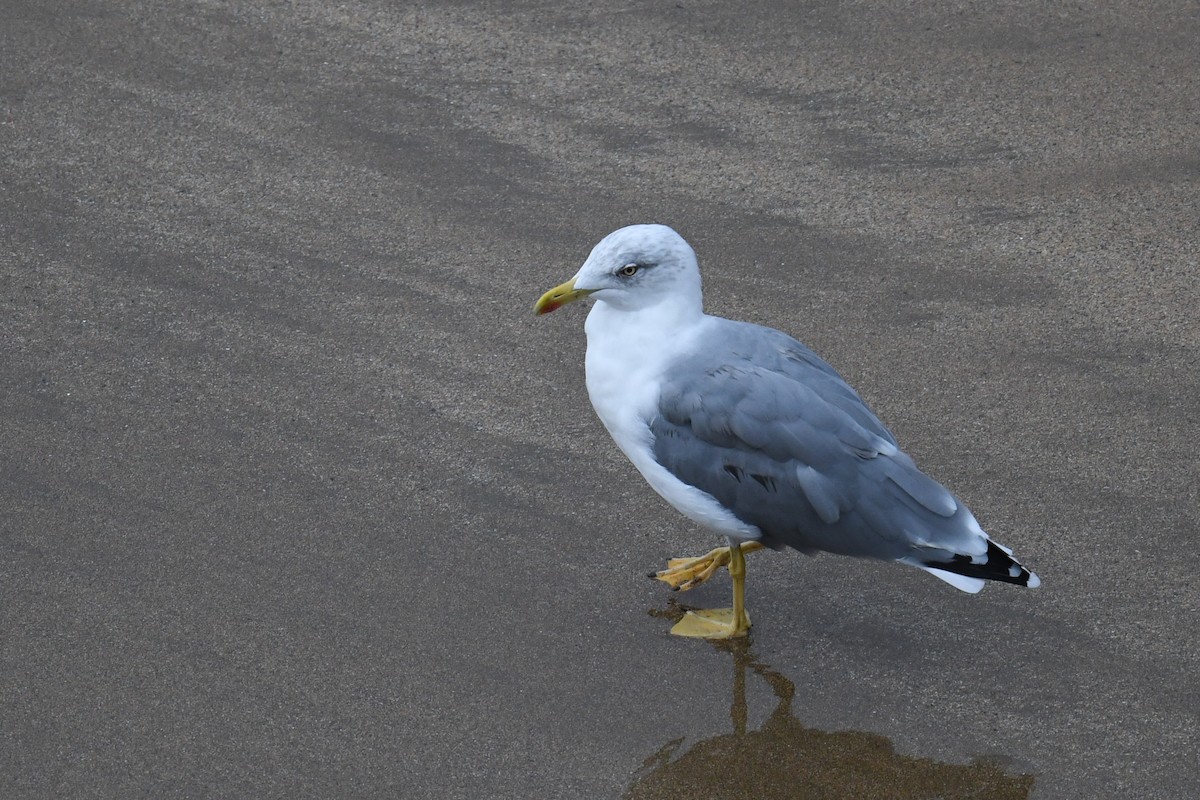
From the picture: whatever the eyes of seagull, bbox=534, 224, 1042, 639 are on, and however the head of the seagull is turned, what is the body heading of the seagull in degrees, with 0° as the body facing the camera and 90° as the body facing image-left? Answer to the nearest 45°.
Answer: approximately 90°
